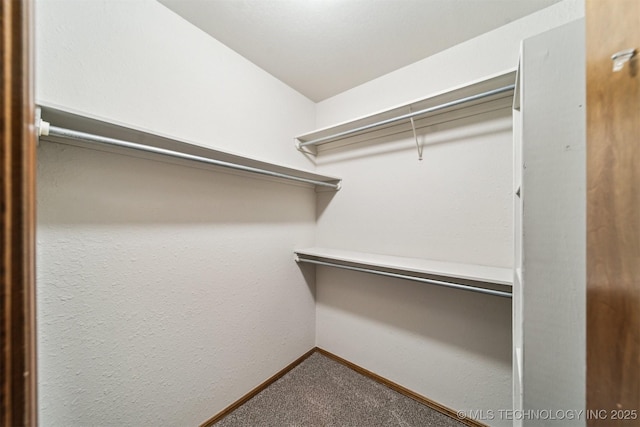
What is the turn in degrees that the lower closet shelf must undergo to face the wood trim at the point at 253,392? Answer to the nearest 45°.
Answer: approximately 45° to its right

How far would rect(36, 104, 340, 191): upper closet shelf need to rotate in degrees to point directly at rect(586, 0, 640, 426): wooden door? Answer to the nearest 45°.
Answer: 0° — it already faces it

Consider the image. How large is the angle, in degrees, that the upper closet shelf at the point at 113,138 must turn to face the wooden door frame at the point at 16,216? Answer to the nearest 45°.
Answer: approximately 45° to its right

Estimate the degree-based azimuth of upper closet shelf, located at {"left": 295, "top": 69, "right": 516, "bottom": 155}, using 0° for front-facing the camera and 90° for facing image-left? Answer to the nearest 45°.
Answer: approximately 45°

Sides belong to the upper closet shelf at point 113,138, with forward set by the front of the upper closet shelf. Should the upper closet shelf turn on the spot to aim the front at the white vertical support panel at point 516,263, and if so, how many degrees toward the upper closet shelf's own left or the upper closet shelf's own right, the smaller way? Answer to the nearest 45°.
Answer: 0° — it already faces it

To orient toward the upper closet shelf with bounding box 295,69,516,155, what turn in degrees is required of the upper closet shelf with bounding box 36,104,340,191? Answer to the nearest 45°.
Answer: approximately 45° to its left

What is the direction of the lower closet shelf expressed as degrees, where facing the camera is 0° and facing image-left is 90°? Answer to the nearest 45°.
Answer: approximately 45°

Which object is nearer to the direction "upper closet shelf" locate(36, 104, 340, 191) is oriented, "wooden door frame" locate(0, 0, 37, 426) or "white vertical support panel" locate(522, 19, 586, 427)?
the white vertical support panel
